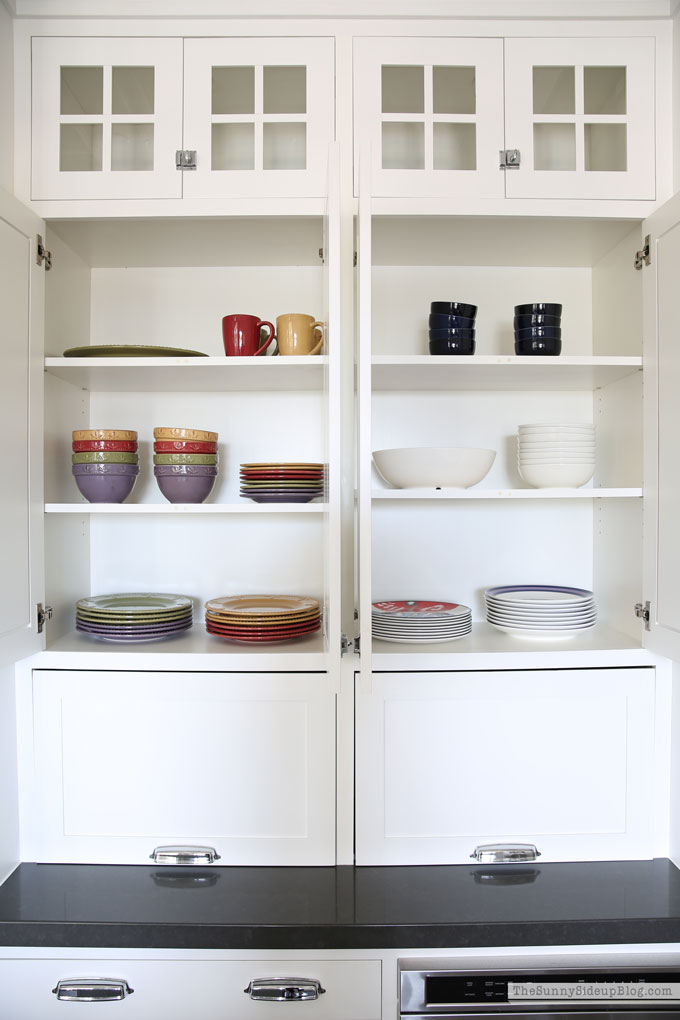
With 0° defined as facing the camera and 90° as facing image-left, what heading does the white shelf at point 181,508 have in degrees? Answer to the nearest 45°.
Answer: approximately 0°

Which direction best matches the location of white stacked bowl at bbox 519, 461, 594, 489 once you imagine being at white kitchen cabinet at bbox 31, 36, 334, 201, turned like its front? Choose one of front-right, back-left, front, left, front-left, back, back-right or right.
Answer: left
